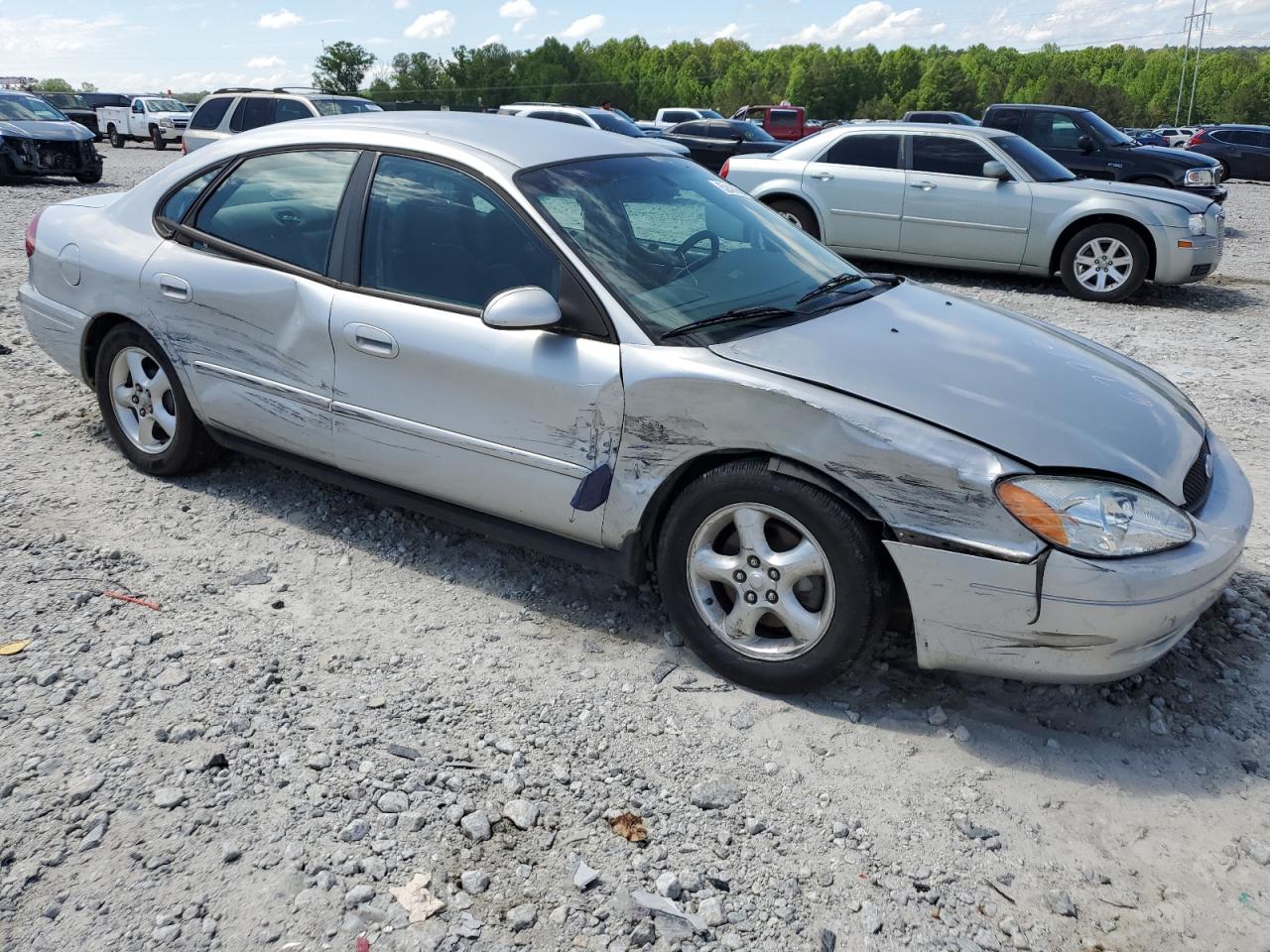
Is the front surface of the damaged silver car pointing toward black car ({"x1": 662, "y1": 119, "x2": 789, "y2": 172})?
no

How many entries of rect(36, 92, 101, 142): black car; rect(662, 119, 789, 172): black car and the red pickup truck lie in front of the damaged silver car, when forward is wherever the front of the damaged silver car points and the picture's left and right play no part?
0

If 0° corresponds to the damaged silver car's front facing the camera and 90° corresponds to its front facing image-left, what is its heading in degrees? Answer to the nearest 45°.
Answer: approximately 315°

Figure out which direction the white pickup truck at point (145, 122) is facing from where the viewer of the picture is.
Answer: facing the viewer and to the right of the viewer

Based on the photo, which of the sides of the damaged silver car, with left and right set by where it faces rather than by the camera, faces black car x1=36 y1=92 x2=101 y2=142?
back

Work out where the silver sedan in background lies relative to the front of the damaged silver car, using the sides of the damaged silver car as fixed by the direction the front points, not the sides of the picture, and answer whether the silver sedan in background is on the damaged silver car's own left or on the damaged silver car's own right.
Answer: on the damaged silver car's own left

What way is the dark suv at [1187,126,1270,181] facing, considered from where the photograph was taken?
facing to the right of the viewer

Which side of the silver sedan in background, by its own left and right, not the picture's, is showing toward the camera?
right

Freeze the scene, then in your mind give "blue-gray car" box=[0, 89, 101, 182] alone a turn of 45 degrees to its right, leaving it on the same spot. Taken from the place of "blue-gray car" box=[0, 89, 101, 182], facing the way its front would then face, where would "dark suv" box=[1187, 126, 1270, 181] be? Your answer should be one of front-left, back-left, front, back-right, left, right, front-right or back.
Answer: left

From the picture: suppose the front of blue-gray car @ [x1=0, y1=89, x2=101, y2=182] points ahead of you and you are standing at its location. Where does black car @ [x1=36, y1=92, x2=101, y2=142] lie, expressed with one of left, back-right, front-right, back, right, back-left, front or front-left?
back-left
